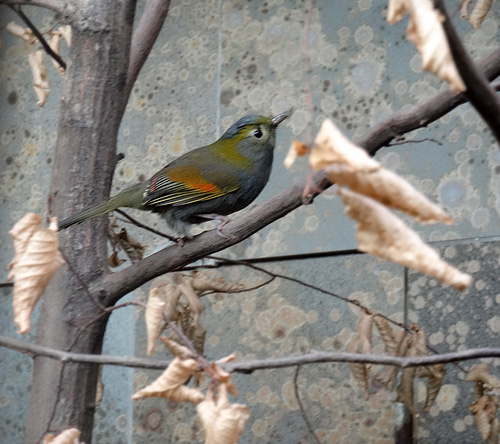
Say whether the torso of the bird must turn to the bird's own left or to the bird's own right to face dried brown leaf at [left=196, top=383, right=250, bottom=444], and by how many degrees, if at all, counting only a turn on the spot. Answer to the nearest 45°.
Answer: approximately 90° to the bird's own right

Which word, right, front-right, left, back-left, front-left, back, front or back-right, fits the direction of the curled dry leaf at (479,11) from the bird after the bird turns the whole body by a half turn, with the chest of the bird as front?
back-left

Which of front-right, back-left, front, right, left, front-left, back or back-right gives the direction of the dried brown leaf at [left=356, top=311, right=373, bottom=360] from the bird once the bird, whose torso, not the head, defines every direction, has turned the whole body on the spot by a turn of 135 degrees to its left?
back

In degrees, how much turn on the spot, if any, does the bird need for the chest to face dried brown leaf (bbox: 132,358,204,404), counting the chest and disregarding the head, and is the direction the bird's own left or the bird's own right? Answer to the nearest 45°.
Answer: approximately 90° to the bird's own right

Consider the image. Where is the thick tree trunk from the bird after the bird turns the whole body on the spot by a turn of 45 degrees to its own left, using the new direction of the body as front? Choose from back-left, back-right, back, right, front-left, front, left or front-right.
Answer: back

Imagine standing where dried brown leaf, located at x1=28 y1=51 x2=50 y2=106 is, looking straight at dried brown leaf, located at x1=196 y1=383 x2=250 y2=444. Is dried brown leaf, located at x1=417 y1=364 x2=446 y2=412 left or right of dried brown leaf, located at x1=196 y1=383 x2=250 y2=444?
left

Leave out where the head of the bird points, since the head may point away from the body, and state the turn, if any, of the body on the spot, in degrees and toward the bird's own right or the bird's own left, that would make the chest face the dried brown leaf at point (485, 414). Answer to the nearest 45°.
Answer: approximately 45° to the bird's own right

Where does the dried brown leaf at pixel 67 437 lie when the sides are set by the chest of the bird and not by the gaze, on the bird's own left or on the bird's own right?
on the bird's own right

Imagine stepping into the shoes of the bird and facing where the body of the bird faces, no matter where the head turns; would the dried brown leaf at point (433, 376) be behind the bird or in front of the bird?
in front

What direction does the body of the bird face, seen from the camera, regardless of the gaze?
to the viewer's right
